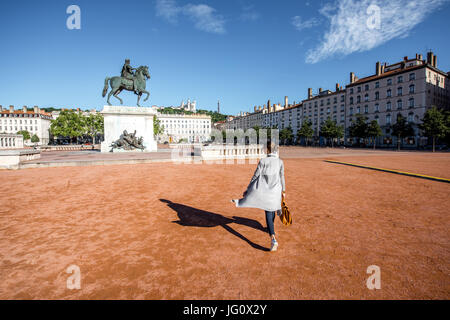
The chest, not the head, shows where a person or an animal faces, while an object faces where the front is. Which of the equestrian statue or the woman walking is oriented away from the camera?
the woman walking

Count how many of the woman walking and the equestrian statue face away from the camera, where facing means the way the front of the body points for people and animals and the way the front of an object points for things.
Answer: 1

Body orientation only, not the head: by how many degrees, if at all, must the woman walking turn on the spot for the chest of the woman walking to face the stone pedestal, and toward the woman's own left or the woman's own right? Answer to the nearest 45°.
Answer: approximately 45° to the woman's own left

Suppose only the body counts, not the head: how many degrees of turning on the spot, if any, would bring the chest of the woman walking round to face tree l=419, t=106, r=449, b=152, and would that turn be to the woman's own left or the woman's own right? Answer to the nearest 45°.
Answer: approximately 45° to the woman's own right

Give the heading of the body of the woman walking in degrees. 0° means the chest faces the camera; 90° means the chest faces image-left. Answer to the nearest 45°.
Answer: approximately 180°

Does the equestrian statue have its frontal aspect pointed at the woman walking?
no
